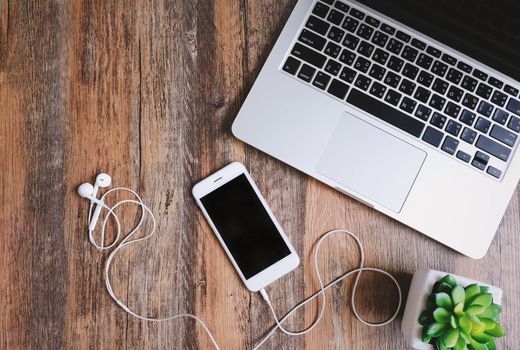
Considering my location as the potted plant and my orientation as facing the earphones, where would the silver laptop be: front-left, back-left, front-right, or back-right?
front-right

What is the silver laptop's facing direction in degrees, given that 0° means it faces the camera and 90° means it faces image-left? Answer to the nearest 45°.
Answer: approximately 45°

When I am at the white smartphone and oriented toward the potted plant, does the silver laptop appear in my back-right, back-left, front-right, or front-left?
front-left
